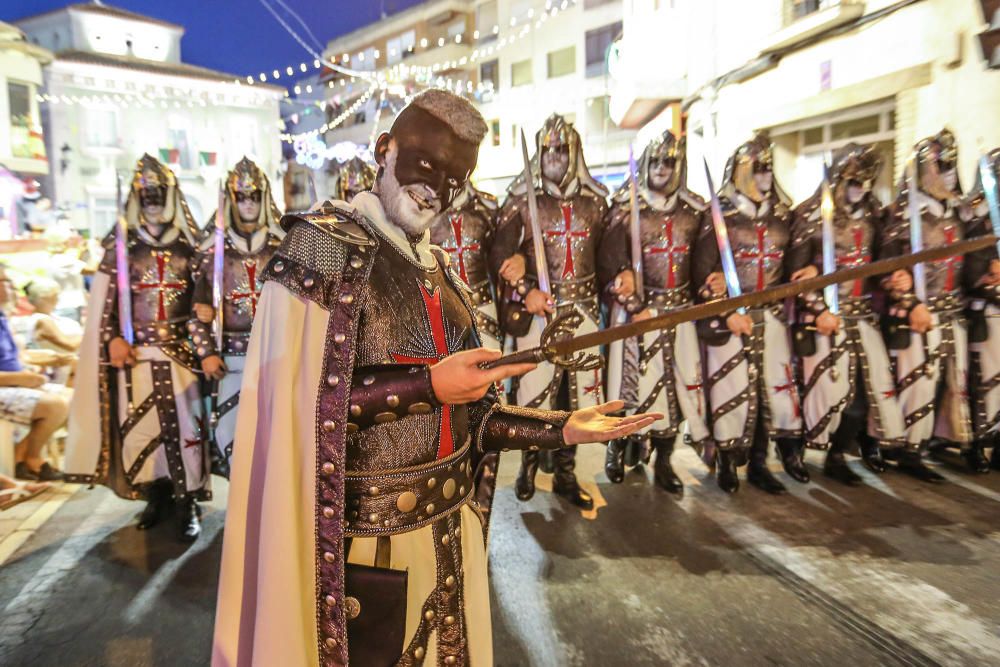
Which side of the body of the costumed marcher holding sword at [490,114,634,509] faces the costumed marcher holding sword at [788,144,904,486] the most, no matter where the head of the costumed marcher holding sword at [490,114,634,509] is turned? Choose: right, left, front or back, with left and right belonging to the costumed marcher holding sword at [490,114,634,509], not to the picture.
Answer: left

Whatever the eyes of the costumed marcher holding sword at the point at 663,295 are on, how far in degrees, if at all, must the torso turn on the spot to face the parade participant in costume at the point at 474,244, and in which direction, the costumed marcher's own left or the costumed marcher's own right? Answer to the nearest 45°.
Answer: approximately 90° to the costumed marcher's own right

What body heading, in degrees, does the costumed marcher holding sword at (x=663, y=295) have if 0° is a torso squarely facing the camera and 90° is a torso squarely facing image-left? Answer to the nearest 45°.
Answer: approximately 0°

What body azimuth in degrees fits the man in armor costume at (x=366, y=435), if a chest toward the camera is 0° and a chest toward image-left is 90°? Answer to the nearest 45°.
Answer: approximately 315°

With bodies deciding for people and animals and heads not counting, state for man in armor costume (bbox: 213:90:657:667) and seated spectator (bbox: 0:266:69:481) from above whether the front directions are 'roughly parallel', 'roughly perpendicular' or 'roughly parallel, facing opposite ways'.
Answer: roughly perpendicular

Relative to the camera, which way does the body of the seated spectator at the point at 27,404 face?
to the viewer's right

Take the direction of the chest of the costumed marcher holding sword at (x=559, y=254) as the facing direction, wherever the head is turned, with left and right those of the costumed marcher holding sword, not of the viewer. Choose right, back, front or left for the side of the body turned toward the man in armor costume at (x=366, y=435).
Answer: front

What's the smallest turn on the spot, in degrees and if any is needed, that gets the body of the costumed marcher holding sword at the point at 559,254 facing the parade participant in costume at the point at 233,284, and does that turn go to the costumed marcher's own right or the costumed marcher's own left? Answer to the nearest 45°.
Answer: approximately 90° to the costumed marcher's own right

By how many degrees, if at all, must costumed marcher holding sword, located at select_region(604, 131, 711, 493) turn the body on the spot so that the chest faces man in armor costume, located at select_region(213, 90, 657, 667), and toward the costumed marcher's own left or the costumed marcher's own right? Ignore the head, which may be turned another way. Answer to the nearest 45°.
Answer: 0° — they already face them
